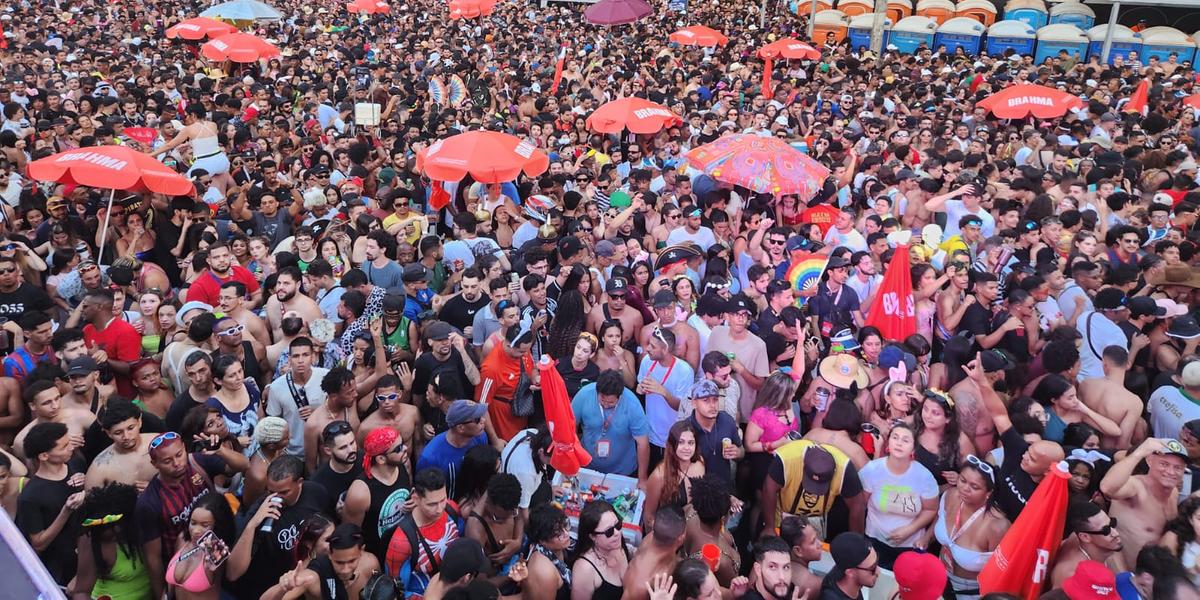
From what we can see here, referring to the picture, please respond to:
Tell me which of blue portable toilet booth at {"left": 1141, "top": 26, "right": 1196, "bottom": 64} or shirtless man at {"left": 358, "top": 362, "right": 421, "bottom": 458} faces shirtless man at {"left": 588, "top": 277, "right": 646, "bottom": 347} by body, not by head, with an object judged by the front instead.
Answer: the blue portable toilet booth

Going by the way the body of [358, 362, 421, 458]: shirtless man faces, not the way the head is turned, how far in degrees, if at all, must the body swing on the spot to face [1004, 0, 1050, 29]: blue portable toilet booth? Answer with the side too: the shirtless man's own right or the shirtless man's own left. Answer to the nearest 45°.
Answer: approximately 135° to the shirtless man's own left

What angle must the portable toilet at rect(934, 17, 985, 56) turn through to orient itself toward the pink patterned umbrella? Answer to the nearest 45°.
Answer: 0° — it already faces it

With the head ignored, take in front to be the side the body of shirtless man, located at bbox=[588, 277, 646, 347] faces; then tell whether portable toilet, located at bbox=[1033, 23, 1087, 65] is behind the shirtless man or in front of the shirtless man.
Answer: behind

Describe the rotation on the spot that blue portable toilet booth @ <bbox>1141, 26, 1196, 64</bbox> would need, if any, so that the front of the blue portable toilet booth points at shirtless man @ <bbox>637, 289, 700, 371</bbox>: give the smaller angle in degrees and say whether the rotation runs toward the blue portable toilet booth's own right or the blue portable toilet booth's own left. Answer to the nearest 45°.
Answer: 0° — it already faces them

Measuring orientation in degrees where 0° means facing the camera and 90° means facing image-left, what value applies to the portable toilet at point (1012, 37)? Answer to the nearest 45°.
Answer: approximately 0°

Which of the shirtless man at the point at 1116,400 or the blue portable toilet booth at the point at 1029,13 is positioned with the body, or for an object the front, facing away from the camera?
the shirtless man

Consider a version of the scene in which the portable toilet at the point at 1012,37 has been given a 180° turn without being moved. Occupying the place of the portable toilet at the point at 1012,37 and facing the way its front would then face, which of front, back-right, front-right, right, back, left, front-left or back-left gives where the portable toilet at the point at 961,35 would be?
left

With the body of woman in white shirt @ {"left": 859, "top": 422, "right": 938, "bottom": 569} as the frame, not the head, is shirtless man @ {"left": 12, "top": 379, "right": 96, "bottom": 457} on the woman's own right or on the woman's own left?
on the woman's own right

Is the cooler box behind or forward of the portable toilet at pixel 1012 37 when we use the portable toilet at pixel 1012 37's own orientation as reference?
forward

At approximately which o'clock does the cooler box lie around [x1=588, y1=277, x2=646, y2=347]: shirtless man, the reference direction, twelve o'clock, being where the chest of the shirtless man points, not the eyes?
The cooler box is roughly at 12 o'clock from the shirtless man.
